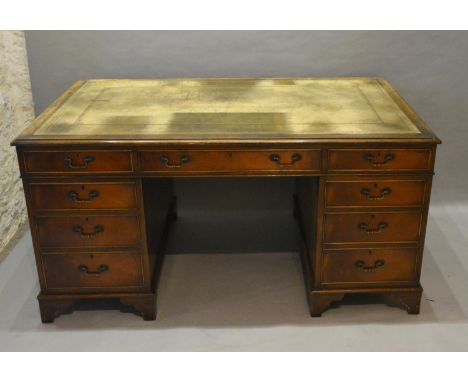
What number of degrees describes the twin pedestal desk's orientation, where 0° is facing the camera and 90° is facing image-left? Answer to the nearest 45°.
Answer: approximately 0°
